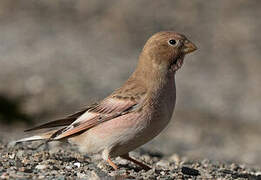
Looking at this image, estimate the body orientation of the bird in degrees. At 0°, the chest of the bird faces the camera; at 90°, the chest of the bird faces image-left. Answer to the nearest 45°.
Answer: approximately 270°

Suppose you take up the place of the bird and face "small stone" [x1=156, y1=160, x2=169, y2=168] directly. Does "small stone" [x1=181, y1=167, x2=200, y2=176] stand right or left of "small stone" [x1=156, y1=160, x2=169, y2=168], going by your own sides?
right

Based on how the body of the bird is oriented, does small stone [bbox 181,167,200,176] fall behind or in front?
in front
